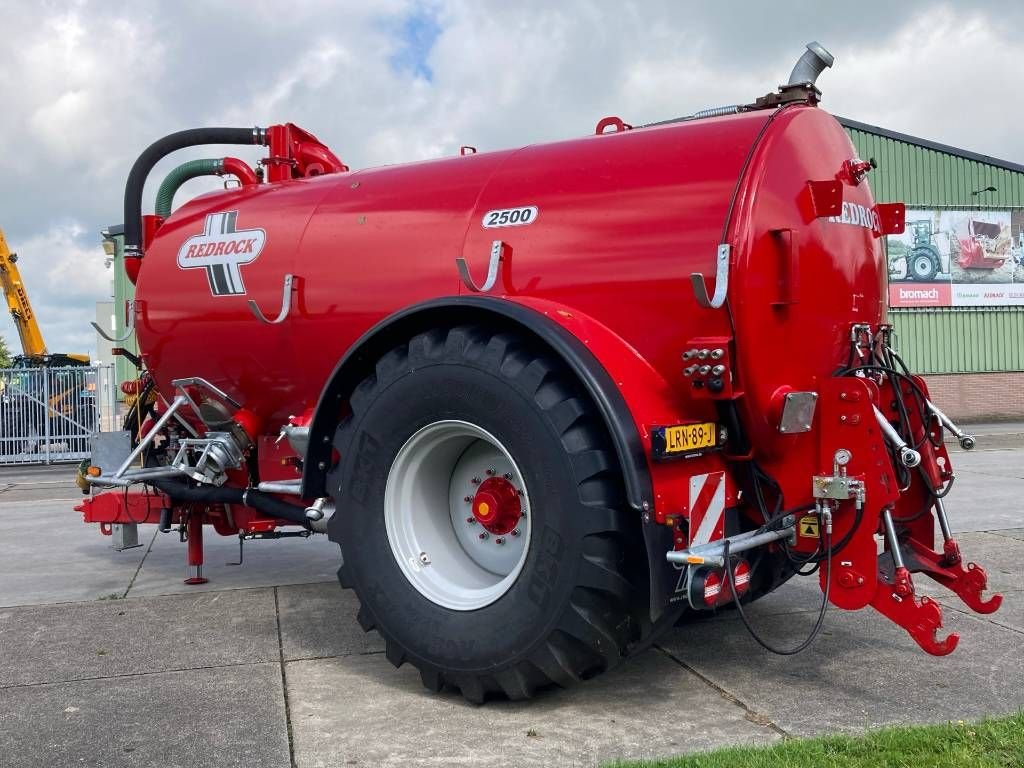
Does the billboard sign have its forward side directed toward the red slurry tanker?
yes

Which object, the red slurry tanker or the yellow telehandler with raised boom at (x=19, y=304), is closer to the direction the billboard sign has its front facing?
the red slurry tanker

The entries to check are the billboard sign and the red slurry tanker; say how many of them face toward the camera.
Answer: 1

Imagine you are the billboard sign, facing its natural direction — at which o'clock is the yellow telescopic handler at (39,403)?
The yellow telescopic handler is roughly at 2 o'clock from the billboard sign.

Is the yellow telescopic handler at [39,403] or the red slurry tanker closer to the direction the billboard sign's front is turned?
the red slurry tanker

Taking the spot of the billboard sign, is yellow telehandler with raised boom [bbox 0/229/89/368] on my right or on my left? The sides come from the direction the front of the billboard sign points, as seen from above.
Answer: on my right

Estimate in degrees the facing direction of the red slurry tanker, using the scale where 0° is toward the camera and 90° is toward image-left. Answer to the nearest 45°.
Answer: approximately 135°

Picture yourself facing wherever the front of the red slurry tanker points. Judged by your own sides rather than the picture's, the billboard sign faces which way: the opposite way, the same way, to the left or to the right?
to the left

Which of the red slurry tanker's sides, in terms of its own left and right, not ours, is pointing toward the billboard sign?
right
